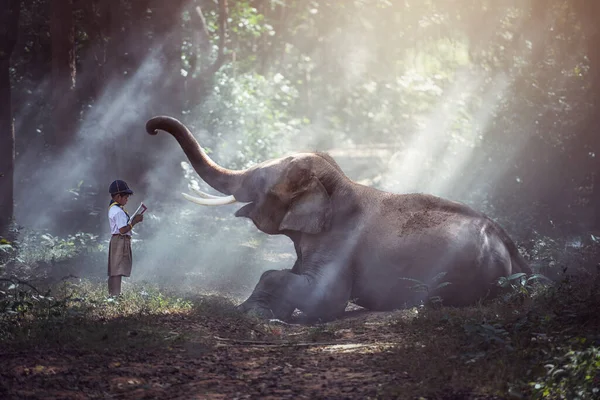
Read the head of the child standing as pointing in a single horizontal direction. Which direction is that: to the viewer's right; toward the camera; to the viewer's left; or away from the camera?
to the viewer's right

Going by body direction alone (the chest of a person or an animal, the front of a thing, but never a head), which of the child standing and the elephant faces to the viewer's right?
the child standing

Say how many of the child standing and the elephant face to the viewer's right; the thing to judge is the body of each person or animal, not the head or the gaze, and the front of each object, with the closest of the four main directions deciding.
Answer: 1

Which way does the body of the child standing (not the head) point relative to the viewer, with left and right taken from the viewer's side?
facing to the right of the viewer

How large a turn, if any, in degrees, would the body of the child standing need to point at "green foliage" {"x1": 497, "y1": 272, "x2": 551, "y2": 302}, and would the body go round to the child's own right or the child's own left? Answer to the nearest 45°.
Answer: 0° — they already face it

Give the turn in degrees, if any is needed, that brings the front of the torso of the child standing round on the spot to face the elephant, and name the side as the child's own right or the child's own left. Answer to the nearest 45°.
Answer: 0° — they already face it

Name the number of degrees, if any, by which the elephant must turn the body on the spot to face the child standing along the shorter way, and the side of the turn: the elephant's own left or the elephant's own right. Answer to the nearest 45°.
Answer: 0° — it already faces them

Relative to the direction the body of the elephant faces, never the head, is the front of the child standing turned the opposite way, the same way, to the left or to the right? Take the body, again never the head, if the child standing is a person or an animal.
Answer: the opposite way

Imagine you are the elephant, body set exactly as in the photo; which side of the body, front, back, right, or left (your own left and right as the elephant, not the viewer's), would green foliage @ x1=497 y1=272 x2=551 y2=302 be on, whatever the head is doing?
back

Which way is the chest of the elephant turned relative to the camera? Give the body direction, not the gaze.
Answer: to the viewer's left
